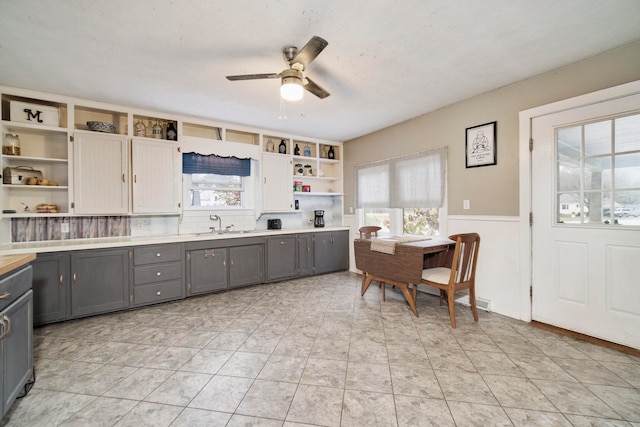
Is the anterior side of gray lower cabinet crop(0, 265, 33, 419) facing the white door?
yes

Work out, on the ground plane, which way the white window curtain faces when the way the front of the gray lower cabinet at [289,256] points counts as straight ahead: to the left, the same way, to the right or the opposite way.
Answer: to the right

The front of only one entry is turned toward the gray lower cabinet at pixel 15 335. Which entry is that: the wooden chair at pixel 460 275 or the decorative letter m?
the decorative letter m

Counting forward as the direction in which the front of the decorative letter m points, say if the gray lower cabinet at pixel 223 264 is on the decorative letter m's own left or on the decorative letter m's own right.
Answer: on the decorative letter m's own left

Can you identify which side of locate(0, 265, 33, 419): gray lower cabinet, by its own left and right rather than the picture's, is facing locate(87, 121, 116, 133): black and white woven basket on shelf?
left

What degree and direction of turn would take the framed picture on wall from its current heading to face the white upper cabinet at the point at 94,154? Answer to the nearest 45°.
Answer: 0° — it already faces it

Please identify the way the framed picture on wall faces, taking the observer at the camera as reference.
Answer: facing the viewer and to the left of the viewer

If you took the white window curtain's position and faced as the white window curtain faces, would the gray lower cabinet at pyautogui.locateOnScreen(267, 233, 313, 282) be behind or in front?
in front

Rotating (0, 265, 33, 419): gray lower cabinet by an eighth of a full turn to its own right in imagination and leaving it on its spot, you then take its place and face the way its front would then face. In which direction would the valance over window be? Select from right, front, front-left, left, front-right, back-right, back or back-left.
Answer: back-left

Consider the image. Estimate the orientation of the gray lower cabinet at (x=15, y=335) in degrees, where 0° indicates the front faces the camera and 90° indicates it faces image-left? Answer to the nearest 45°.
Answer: approximately 315°

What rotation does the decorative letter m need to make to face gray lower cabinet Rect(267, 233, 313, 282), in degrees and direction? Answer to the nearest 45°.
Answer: approximately 90° to its left

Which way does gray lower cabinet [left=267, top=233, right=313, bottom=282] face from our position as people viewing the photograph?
facing the viewer and to the right of the viewer

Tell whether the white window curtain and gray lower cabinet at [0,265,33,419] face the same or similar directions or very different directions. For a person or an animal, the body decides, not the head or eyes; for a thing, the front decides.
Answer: very different directions

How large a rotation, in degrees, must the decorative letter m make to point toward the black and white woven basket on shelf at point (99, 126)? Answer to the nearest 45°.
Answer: approximately 90° to its left

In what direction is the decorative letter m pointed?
toward the camera

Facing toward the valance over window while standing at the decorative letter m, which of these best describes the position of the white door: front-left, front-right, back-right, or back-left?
front-right

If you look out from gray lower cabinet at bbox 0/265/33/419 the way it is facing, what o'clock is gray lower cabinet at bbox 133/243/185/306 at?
gray lower cabinet at bbox 133/243/185/306 is roughly at 9 o'clock from gray lower cabinet at bbox 0/265/33/419.

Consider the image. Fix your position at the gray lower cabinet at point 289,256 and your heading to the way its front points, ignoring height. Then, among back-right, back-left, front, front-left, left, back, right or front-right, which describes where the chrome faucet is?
back-right

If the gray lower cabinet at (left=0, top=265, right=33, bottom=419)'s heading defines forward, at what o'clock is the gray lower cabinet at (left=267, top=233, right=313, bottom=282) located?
the gray lower cabinet at (left=267, top=233, right=313, bottom=282) is roughly at 10 o'clock from the gray lower cabinet at (left=0, top=265, right=33, bottom=419).

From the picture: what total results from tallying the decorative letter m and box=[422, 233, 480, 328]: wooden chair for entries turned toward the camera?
1

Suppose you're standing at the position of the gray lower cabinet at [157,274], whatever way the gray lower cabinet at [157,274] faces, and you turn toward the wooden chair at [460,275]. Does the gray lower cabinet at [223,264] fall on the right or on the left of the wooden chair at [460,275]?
left
